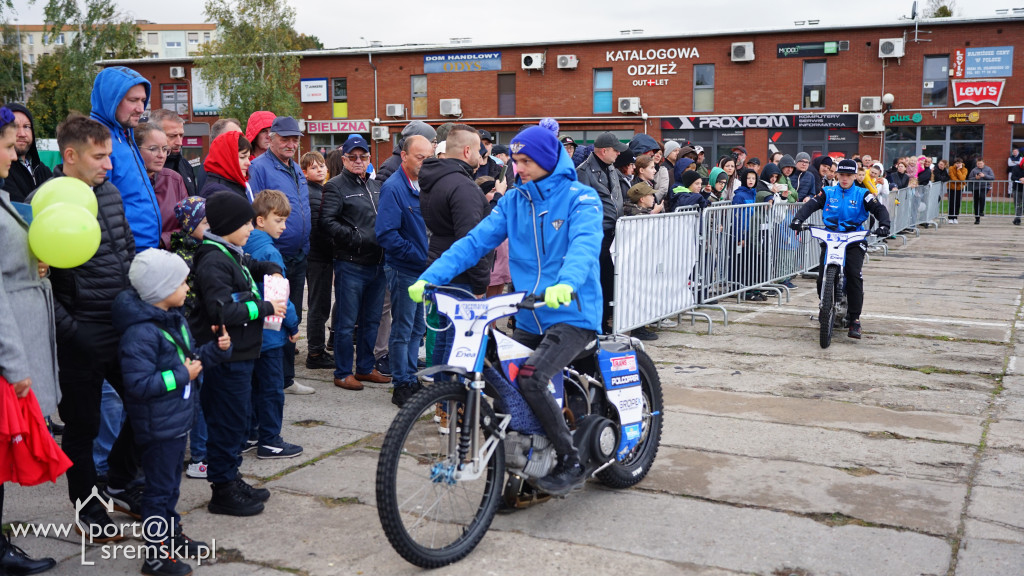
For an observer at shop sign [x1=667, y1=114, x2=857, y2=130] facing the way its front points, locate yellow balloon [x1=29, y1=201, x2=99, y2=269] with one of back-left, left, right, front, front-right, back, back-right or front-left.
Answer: front

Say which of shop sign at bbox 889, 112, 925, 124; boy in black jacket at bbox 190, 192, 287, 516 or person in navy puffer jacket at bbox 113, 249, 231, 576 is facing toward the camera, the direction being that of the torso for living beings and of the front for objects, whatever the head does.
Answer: the shop sign

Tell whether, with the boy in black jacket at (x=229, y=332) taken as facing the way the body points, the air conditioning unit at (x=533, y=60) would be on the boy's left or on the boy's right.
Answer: on the boy's left

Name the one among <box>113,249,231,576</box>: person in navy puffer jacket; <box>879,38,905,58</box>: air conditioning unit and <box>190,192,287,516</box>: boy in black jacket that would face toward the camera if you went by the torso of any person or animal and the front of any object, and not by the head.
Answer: the air conditioning unit

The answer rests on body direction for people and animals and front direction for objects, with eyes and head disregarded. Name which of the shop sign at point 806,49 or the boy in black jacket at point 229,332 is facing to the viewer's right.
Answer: the boy in black jacket

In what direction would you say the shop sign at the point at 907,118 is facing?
toward the camera

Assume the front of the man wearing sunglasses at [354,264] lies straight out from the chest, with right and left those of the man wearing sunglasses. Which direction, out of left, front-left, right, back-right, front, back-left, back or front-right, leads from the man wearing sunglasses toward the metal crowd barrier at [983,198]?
left

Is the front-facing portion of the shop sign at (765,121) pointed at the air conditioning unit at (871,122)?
no

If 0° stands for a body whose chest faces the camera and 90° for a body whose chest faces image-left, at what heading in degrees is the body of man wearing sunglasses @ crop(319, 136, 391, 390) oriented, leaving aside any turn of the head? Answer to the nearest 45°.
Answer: approximately 315°

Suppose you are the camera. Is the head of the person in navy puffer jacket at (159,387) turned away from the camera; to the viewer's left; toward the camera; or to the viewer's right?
to the viewer's right

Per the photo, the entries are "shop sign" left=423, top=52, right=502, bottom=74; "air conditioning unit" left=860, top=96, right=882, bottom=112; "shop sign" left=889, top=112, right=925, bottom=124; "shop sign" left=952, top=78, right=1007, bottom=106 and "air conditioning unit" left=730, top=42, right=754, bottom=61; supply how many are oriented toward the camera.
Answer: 5

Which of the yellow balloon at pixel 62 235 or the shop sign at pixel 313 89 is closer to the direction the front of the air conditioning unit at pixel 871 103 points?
the yellow balloon

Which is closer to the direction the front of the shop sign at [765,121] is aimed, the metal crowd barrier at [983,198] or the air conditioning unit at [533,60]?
the metal crowd barrier

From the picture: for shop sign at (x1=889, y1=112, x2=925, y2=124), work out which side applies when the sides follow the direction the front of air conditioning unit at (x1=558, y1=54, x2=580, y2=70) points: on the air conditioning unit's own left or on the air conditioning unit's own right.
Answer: on the air conditioning unit's own left

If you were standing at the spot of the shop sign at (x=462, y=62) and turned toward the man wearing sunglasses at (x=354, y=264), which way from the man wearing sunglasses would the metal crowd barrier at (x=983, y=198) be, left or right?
left

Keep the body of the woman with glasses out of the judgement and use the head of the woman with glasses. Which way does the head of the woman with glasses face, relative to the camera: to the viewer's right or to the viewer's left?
to the viewer's right

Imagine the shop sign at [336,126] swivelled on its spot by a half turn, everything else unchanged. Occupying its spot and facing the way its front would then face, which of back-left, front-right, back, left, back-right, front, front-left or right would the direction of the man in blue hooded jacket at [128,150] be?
back

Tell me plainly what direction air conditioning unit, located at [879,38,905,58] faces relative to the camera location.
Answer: facing the viewer
